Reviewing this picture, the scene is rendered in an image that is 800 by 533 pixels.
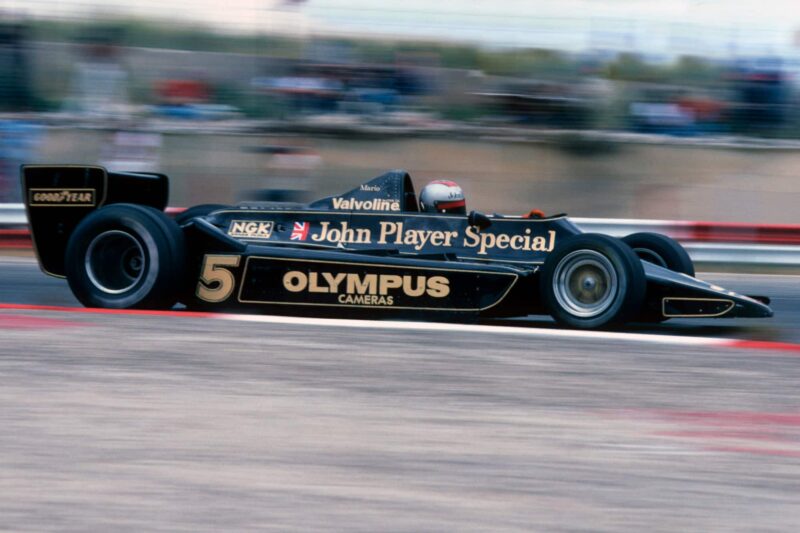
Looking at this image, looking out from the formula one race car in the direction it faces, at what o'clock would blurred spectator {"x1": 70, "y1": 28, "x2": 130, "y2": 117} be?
The blurred spectator is roughly at 8 o'clock from the formula one race car.

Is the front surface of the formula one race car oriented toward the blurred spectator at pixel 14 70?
no

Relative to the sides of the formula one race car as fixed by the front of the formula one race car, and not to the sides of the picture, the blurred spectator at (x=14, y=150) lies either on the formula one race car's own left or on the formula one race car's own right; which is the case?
on the formula one race car's own left

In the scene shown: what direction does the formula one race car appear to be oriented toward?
to the viewer's right

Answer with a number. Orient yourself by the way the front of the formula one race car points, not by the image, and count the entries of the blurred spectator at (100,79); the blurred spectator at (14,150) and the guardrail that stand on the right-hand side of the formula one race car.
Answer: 0

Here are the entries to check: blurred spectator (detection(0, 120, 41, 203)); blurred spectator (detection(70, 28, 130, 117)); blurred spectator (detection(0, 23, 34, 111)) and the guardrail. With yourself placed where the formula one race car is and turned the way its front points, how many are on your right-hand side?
0

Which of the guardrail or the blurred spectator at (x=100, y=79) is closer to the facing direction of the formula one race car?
the guardrail

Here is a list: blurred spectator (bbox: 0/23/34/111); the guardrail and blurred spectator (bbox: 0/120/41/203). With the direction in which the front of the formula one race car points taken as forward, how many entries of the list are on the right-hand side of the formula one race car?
0

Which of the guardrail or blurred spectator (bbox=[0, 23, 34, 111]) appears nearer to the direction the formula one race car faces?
the guardrail
